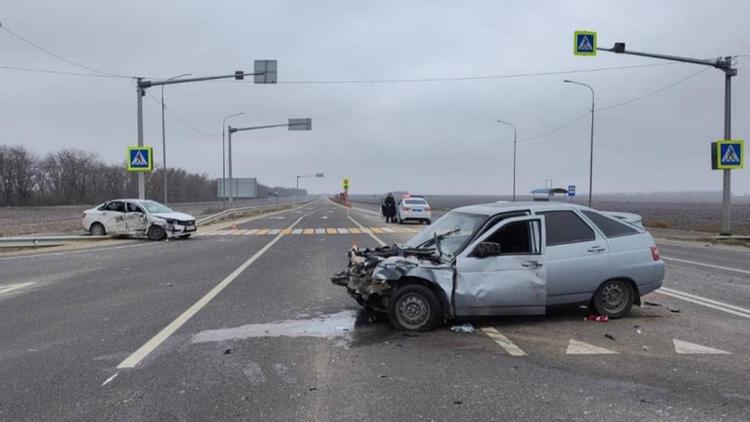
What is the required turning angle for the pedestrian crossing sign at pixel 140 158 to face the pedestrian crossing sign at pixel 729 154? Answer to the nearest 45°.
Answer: approximately 45° to its left

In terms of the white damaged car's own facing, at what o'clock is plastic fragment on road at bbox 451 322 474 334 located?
The plastic fragment on road is roughly at 1 o'clock from the white damaged car.

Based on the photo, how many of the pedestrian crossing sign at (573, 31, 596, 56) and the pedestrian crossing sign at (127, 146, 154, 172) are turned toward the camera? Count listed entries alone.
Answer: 2

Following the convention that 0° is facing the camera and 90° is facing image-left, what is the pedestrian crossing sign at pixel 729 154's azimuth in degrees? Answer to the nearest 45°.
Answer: approximately 0°

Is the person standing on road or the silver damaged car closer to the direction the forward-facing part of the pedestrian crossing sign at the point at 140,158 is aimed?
the silver damaged car

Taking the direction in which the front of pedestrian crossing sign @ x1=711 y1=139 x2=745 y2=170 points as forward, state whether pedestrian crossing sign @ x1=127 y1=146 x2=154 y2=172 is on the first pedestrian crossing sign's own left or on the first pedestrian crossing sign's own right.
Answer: on the first pedestrian crossing sign's own right

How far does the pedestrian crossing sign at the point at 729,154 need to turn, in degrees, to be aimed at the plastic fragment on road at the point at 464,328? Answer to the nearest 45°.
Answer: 0° — it already faces it

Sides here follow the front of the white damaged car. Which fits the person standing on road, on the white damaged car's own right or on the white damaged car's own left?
on the white damaged car's own left

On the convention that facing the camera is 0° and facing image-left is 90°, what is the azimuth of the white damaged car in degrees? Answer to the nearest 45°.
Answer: approximately 315°

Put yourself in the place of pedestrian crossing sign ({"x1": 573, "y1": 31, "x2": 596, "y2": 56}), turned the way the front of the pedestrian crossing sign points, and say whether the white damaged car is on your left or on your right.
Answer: on your right

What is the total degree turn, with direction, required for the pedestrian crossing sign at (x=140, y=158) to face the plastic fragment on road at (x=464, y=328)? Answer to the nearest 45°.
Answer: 0° — it already faces it

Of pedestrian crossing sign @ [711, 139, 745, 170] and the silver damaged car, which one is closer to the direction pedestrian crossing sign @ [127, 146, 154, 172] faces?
the silver damaged car

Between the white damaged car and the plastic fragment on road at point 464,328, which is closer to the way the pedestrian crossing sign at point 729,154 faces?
the plastic fragment on road

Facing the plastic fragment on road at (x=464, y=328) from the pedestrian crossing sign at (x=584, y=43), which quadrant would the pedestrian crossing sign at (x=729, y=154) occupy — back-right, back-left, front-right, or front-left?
back-left
